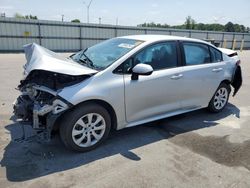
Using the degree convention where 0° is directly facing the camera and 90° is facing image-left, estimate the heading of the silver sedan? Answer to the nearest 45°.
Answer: approximately 45°
